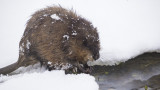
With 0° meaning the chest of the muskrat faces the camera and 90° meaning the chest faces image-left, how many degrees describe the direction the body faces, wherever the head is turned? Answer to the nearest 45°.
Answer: approximately 270°
